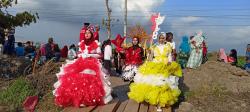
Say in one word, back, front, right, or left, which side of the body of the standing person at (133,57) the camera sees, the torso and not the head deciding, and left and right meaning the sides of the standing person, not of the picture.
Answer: front

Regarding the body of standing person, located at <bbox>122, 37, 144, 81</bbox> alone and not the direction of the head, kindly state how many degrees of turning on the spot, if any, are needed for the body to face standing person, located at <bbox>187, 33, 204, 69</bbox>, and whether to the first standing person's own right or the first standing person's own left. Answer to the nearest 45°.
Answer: approximately 135° to the first standing person's own left

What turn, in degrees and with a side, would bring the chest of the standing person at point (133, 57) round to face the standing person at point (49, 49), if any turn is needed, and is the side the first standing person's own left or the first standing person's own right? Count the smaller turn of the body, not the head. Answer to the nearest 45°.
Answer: approximately 135° to the first standing person's own right
